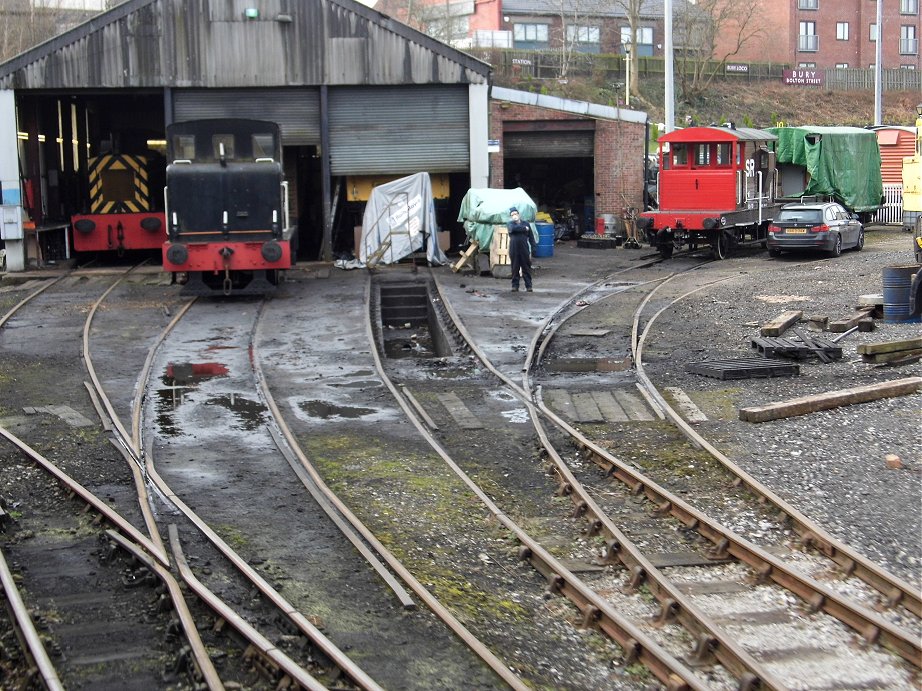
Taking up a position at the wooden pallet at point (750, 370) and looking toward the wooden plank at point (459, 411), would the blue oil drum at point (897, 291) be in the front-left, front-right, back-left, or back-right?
back-right

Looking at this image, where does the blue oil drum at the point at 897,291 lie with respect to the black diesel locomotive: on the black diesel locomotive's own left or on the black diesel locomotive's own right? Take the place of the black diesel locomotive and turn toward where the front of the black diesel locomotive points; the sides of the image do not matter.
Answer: on the black diesel locomotive's own left

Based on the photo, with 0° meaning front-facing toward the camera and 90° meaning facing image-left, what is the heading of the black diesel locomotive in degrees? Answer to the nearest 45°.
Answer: approximately 0°

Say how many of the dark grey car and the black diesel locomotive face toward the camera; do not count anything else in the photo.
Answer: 1

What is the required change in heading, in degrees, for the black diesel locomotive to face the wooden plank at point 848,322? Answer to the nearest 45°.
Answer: approximately 45° to its left

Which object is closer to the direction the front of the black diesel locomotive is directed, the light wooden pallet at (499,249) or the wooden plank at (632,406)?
the wooden plank
